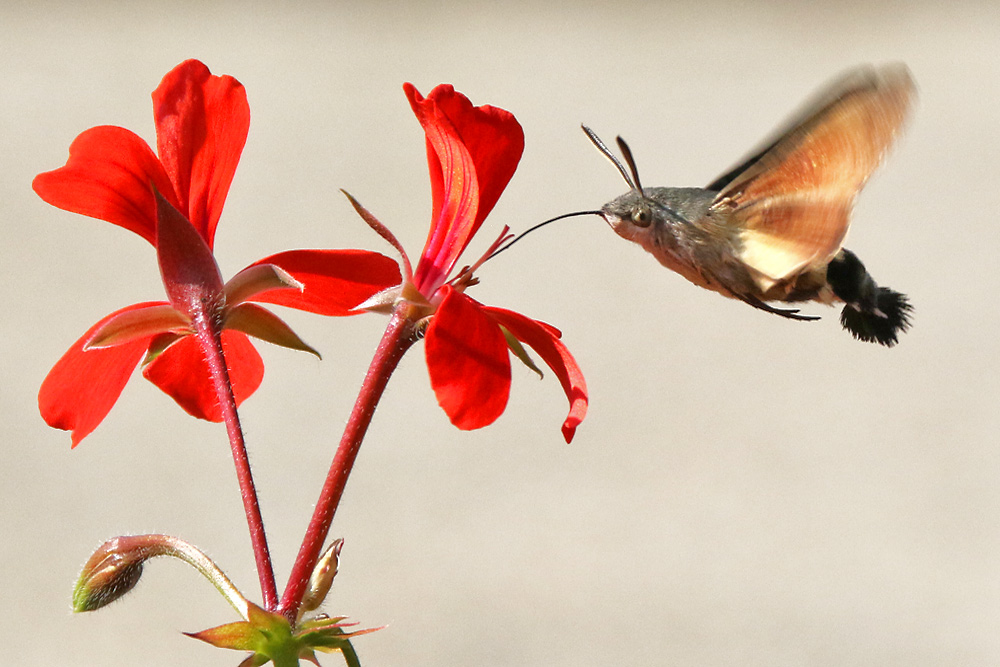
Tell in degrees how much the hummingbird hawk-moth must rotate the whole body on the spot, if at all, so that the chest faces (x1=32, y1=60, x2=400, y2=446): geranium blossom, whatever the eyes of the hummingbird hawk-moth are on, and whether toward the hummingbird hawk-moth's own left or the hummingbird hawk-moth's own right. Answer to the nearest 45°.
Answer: approximately 45° to the hummingbird hawk-moth's own left

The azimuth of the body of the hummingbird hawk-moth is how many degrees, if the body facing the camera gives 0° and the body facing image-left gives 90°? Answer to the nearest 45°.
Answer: approximately 90°
